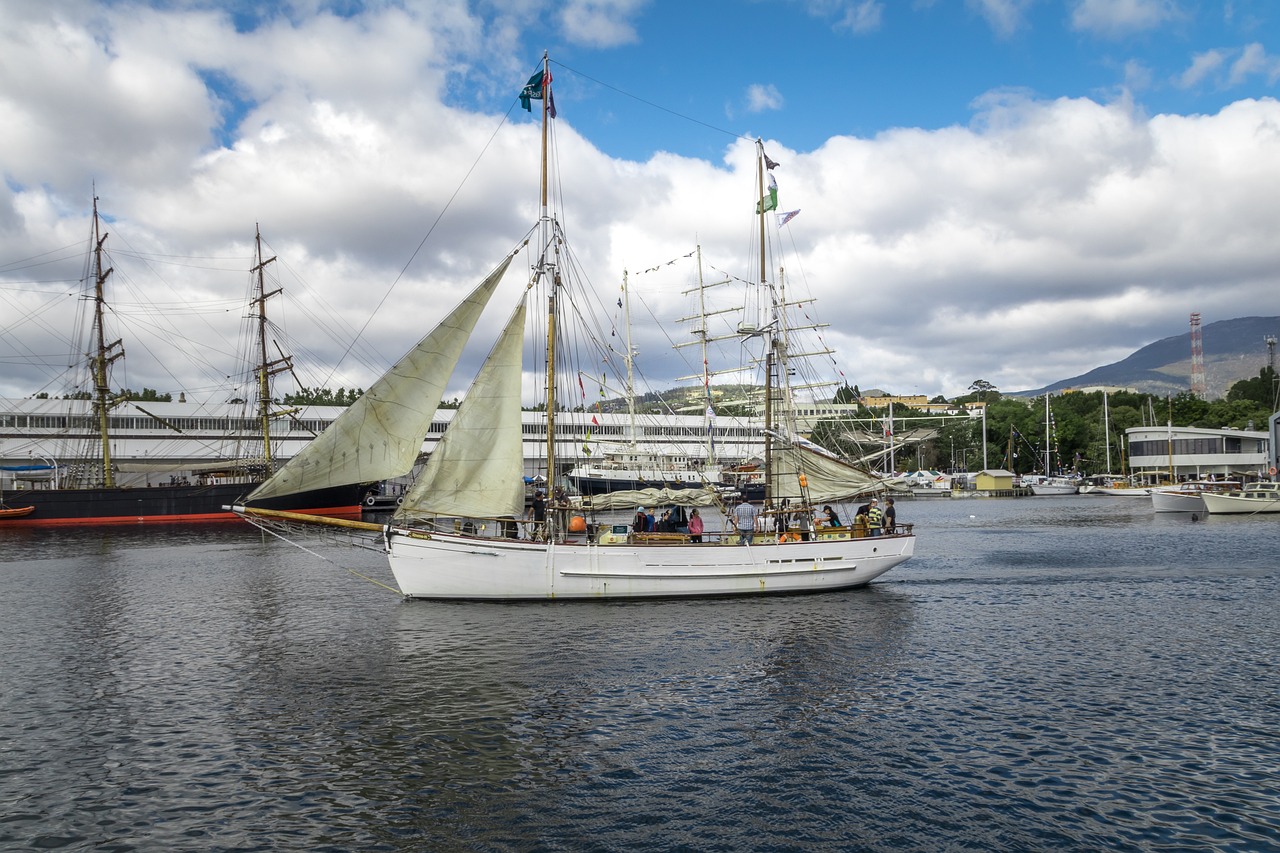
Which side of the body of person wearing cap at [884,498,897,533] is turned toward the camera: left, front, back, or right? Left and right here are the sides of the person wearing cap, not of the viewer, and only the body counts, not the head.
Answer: left

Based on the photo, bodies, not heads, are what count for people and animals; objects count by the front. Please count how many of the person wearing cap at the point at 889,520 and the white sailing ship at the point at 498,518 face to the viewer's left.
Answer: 2

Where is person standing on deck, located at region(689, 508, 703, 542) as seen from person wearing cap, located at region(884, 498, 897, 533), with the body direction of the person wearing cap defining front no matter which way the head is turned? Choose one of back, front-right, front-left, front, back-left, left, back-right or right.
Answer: front-left

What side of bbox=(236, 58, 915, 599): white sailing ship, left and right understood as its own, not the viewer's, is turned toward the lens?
left
